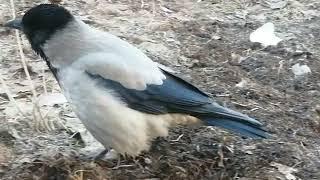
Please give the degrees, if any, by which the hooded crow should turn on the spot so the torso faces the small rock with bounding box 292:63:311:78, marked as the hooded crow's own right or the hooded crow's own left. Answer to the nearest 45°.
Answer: approximately 135° to the hooded crow's own right

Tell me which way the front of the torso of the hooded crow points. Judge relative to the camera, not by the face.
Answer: to the viewer's left
